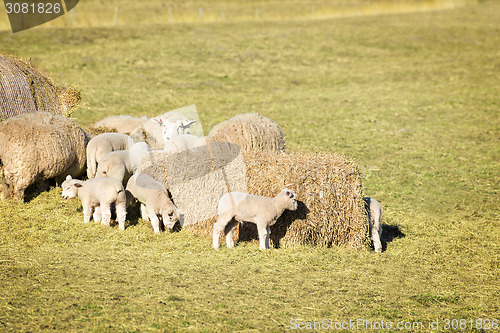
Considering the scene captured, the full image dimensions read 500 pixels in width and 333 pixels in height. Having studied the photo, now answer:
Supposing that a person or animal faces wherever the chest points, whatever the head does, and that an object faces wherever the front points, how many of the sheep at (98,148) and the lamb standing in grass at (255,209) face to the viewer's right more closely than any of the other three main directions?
2

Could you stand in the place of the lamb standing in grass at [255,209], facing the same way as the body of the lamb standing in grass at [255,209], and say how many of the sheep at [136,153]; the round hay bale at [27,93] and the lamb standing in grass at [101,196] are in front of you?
0

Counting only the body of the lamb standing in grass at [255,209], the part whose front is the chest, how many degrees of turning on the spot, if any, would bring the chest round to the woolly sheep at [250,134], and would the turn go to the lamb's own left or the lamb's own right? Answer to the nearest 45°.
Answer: approximately 90° to the lamb's own left

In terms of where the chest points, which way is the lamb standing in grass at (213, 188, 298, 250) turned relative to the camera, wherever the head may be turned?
to the viewer's right

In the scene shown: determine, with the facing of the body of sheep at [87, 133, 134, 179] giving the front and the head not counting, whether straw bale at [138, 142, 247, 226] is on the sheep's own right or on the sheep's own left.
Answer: on the sheep's own right

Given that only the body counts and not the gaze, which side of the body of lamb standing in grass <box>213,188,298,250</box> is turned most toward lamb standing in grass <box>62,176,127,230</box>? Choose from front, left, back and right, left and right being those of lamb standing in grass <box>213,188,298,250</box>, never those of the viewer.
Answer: back

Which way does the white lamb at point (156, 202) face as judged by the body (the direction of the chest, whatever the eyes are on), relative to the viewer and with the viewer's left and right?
facing the viewer and to the right of the viewer

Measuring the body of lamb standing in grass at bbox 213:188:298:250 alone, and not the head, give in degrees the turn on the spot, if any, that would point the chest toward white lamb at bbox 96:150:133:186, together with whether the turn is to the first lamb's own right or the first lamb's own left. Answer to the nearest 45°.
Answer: approximately 135° to the first lamb's own left

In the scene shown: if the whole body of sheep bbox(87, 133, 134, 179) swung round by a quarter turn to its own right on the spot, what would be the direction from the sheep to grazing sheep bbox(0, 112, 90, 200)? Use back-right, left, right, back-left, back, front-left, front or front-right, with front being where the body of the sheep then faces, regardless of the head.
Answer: right

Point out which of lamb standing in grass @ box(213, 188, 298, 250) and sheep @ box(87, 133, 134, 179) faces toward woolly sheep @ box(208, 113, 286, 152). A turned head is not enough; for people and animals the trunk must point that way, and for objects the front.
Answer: the sheep

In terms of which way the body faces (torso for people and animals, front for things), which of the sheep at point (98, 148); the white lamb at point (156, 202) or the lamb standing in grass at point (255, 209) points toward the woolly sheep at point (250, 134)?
the sheep
